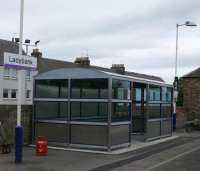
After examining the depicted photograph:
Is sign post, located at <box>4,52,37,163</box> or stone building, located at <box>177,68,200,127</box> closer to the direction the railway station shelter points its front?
the sign post

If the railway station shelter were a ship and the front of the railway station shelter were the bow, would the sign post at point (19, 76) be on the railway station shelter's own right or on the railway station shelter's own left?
on the railway station shelter's own right

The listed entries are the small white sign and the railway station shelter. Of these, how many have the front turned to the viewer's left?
0

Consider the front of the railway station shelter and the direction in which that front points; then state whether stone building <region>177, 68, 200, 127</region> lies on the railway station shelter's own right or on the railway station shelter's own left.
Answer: on the railway station shelter's own left

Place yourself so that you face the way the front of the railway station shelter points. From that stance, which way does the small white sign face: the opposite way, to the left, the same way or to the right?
the same way

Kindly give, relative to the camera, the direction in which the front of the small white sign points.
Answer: facing the viewer and to the right of the viewer

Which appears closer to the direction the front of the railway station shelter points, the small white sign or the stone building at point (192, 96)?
the small white sign

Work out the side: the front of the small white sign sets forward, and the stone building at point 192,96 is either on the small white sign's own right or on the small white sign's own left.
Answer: on the small white sign's own left

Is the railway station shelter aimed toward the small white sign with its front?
no

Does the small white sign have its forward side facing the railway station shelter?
no
